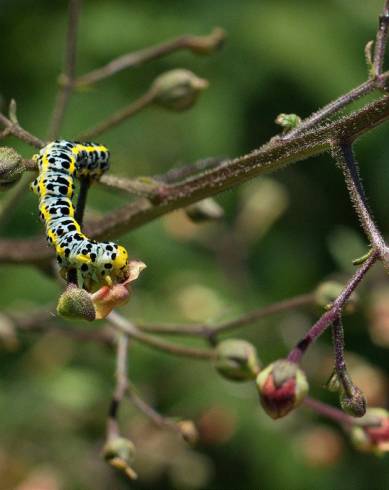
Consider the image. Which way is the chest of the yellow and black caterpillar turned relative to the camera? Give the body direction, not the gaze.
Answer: to the viewer's right
